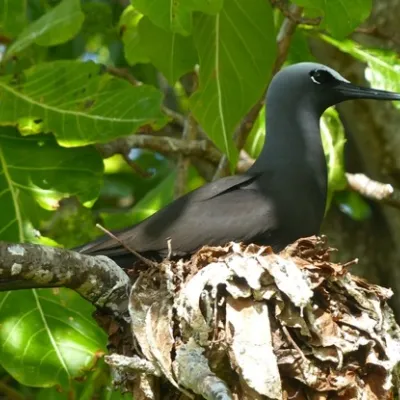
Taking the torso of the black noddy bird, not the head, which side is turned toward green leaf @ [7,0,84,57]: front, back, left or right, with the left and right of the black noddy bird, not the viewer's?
back

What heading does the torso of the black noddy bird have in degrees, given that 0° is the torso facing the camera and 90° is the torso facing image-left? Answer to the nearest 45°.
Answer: approximately 270°

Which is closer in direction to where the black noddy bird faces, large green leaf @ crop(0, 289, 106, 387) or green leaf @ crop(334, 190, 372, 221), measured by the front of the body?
the green leaf

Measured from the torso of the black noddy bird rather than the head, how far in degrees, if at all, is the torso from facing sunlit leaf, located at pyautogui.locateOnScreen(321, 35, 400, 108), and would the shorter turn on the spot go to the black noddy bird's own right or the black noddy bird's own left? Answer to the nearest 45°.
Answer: approximately 45° to the black noddy bird's own left

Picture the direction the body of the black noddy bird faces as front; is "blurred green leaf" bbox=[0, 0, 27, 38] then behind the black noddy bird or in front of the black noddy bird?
behind

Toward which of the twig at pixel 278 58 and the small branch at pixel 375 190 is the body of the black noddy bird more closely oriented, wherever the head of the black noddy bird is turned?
the small branch

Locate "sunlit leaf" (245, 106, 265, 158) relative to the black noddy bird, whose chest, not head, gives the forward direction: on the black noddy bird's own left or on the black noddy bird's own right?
on the black noddy bird's own left

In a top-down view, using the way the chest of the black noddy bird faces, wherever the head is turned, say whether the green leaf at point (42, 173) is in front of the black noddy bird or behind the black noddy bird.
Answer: behind

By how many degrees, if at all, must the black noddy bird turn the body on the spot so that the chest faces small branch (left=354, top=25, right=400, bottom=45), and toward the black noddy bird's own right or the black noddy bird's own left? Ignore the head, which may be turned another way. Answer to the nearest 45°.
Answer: approximately 45° to the black noddy bird's own left

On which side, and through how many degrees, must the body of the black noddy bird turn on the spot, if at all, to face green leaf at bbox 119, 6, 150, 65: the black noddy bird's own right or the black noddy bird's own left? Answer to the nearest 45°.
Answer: approximately 135° to the black noddy bird's own left
